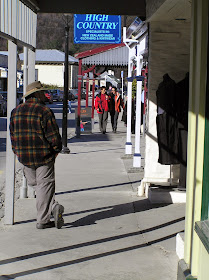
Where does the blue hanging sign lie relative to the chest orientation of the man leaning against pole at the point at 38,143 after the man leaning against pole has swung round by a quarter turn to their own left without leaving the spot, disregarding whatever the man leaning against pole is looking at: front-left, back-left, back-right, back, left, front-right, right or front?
front-right

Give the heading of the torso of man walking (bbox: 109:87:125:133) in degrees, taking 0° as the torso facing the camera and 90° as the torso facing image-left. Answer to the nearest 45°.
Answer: approximately 0°

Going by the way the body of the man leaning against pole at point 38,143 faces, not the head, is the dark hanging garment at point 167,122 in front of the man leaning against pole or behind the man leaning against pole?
in front

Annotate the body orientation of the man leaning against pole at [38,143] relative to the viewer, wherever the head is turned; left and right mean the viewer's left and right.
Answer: facing away from the viewer and to the right of the viewer

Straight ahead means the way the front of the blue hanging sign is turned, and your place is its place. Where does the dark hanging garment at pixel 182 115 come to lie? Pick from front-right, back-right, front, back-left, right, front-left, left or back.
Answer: front

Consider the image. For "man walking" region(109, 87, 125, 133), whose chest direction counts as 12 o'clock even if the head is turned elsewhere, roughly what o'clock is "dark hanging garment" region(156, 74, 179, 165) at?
The dark hanging garment is roughly at 12 o'clock from the man walking.

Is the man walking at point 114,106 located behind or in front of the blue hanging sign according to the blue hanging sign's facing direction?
behind

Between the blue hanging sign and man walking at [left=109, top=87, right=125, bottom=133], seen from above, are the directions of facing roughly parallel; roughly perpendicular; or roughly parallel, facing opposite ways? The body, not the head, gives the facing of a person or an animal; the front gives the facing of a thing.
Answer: roughly parallel

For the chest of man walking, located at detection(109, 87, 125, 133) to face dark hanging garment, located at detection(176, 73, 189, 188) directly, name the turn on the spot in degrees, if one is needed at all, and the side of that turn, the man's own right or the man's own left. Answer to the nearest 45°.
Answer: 0° — they already face it

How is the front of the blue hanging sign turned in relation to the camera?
facing the viewer

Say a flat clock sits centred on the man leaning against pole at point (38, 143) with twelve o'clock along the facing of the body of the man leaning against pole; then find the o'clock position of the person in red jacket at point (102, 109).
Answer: The person in red jacket is roughly at 11 o'clock from the man leaning against pole.
